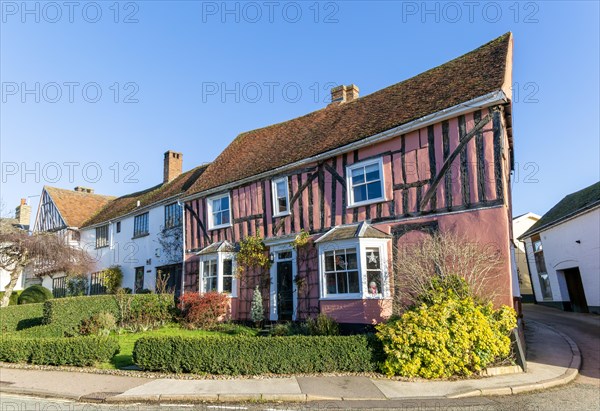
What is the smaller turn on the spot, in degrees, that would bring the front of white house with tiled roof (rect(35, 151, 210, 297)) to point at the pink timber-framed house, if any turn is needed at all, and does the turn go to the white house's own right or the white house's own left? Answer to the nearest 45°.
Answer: approximately 45° to the white house's own left

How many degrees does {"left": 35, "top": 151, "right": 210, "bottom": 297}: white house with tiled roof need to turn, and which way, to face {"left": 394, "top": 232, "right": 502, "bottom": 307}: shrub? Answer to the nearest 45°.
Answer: approximately 45° to its left

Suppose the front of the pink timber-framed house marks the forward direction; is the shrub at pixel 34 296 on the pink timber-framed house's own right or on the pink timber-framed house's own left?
on the pink timber-framed house's own right

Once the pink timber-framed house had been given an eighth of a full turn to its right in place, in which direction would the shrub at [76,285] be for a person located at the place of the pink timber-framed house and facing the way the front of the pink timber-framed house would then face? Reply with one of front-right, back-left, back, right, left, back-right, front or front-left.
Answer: front-right

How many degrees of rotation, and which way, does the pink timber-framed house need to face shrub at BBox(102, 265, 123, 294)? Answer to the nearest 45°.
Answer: approximately 90° to its right

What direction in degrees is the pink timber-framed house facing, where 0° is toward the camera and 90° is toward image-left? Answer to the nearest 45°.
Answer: approximately 45°

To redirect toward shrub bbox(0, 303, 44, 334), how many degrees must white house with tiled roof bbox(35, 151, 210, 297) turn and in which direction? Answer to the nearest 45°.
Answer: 0° — it already faces it

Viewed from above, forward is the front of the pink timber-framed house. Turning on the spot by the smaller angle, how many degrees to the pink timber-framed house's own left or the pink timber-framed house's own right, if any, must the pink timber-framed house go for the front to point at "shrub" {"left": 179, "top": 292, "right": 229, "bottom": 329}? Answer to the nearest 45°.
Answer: approximately 45° to the pink timber-framed house's own right

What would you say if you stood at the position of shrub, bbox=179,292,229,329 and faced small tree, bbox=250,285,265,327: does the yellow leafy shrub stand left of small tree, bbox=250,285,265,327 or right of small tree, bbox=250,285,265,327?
right

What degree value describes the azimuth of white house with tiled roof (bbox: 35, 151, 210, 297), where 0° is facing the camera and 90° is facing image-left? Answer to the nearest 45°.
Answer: approximately 45°
